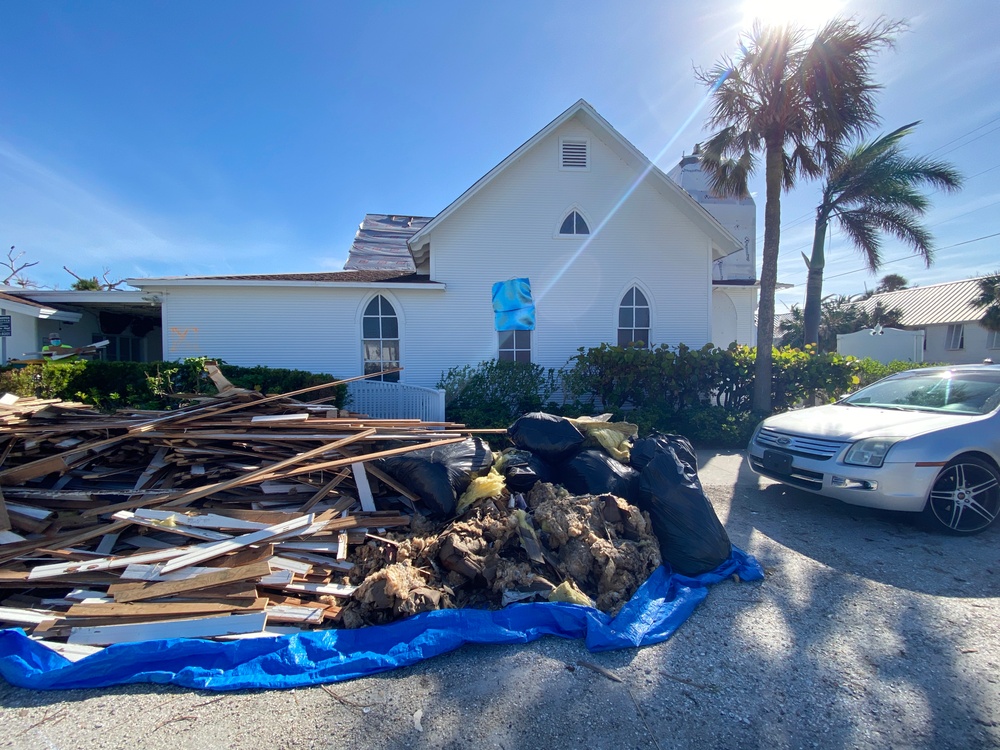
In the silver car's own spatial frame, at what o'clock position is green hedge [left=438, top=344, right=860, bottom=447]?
The green hedge is roughly at 3 o'clock from the silver car.

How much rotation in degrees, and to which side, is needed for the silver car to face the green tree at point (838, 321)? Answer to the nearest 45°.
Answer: approximately 135° to its right

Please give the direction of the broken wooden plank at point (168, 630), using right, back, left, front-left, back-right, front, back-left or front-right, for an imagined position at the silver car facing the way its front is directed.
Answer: front

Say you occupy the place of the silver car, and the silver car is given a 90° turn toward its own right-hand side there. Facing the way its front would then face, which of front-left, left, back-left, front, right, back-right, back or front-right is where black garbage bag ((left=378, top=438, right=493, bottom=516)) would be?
left

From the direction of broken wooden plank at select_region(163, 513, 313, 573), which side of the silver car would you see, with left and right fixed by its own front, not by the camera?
front

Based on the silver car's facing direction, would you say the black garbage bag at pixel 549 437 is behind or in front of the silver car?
in front

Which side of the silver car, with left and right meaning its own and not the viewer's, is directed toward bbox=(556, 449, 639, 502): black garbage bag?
front

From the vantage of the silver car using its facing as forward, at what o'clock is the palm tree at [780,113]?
The palm tree is roughly at 4 o'clock from the silver car.

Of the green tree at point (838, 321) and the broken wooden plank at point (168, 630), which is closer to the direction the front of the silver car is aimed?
the broken wooden plank

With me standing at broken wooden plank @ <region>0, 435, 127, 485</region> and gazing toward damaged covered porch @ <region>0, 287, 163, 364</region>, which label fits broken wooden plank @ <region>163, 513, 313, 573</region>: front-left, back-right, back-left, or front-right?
back-right

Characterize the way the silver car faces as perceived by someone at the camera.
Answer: facing the viewer and to the left of the viewer

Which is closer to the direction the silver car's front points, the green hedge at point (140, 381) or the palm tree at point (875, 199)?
the green hedge

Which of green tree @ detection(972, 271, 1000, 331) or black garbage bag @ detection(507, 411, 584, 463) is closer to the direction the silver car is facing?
the black garbage bag

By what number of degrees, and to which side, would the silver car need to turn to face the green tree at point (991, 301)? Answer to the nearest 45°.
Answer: approximately 135° to its right

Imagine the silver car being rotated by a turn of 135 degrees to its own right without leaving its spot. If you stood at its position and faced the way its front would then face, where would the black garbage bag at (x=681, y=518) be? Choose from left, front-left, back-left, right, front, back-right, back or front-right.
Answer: back-left

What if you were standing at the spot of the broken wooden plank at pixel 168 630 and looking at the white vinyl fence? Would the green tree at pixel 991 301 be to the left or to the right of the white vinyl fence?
right

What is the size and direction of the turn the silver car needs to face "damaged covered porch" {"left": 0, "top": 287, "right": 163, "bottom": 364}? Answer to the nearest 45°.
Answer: approximately 45° to its right

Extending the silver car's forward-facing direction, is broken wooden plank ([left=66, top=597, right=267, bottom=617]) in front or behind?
in front
